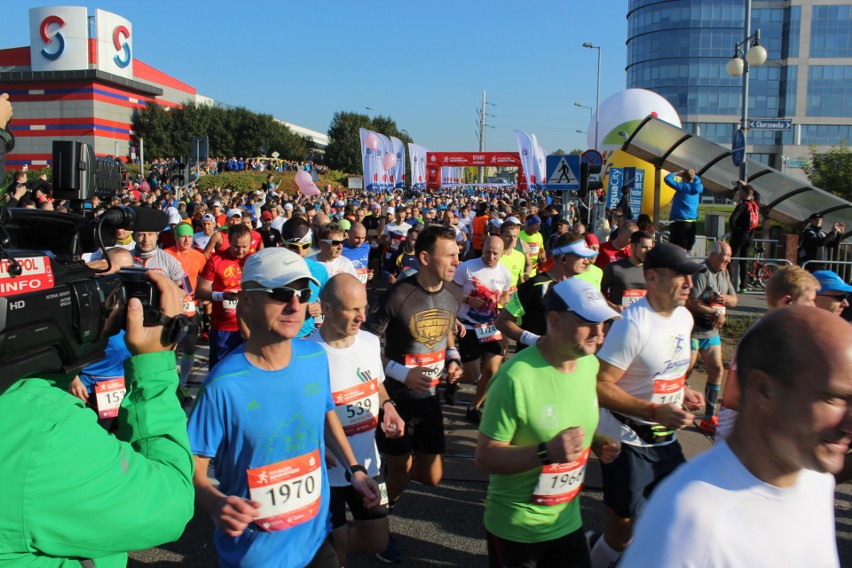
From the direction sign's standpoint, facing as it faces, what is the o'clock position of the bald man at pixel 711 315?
The bald man is roughly at 12 o'clock from the direction sign.

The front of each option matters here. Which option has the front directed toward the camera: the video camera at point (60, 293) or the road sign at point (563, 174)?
the road sign

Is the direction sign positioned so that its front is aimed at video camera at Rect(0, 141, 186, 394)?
yes

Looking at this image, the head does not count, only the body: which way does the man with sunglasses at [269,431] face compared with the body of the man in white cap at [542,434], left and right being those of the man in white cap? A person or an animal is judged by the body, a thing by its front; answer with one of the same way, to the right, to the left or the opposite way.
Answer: the same way

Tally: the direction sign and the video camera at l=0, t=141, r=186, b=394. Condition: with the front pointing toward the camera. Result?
1

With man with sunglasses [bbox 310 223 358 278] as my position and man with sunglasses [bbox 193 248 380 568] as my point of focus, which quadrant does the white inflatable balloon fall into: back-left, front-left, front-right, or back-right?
back-left

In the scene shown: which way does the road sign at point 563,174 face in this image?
toward the camera

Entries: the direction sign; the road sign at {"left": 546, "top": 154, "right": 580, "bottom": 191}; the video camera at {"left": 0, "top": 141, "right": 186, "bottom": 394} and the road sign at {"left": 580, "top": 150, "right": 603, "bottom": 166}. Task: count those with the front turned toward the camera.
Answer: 3

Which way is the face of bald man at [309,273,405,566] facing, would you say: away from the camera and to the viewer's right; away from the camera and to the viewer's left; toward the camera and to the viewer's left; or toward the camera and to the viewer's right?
toward the camera and to the viewer's right

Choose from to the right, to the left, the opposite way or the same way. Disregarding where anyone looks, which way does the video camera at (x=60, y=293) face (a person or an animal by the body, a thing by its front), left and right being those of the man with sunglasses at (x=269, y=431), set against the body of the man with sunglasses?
to the left

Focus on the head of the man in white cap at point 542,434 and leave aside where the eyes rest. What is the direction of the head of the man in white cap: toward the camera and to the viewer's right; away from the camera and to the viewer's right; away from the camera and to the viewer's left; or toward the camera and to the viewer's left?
toward the camera and to the viewer's right

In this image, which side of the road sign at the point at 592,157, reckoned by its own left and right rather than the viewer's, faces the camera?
front

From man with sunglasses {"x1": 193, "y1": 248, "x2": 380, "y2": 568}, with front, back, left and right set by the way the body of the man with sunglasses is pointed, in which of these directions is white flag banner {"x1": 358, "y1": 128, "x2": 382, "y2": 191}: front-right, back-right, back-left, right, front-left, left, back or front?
back-left

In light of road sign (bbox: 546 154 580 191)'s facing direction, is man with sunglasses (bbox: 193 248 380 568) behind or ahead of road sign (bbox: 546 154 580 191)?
ahead
